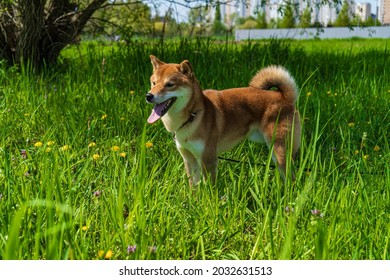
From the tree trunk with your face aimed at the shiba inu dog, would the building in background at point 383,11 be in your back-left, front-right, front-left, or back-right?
back-left

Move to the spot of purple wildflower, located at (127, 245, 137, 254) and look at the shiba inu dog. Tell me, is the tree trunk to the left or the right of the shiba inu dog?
left

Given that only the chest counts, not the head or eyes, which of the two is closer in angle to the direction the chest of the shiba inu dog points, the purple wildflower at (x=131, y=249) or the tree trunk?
the purple wildflower

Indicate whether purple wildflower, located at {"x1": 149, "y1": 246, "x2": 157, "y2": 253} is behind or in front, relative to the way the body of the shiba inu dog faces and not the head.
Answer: in front

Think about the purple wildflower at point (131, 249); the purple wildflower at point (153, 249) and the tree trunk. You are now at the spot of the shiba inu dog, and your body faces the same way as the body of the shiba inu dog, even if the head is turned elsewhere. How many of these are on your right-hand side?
1

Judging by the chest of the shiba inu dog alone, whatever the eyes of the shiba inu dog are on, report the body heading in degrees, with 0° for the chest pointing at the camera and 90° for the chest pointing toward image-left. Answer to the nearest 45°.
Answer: approximately 45°

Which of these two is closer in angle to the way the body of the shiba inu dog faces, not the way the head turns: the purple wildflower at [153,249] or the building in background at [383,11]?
the purple wildflower

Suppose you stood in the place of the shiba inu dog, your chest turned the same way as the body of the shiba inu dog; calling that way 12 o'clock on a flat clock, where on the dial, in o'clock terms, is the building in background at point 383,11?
The building in background is roughly at 5 o'clock from the shiba inu dog.

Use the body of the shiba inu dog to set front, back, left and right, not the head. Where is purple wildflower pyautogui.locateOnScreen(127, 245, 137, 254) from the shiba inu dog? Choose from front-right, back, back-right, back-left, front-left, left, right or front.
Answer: front-left
